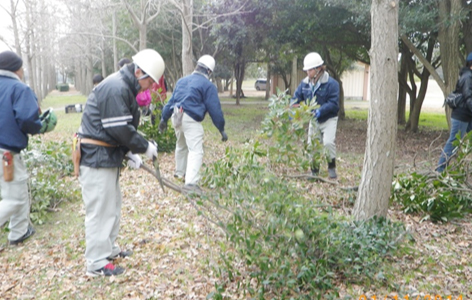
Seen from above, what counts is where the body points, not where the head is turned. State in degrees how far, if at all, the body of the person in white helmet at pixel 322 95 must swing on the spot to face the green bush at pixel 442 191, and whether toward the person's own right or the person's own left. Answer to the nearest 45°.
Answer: approximately 90° to the person's own left

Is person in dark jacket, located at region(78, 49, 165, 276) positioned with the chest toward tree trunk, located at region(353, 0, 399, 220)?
yes

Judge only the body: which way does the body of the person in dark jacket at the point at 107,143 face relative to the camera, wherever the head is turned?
to the viewer's right

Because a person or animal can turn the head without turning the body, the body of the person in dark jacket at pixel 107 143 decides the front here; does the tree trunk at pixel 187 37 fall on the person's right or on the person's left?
on the person's left

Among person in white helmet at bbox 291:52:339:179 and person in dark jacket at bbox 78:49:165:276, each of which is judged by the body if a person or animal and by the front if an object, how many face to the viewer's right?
1

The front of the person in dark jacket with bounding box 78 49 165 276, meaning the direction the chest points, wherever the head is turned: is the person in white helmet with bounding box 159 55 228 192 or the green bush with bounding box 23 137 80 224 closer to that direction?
the person in white helmet

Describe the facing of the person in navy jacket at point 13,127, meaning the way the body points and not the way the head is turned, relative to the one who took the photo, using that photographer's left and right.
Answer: facing away from the viewer and to the right of the viewer

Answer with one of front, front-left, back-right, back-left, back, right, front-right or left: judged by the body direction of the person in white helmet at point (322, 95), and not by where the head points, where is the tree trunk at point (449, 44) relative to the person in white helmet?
back
